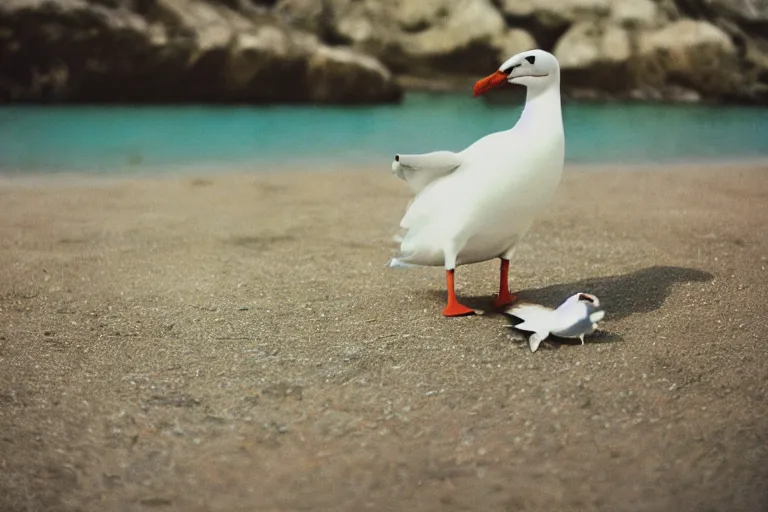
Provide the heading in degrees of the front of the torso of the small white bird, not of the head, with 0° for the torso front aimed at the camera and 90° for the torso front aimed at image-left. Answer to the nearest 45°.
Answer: approximately 270°

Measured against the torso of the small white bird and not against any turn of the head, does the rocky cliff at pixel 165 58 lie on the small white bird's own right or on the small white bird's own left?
on the small white bird's own left

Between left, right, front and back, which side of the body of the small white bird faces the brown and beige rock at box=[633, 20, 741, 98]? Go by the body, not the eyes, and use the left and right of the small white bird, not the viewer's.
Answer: left

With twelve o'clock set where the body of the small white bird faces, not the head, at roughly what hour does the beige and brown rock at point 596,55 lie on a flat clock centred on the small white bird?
The beige and brown rock is roughly at 9 o'clock from the small white bird.
